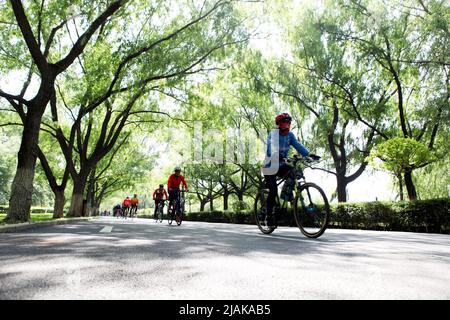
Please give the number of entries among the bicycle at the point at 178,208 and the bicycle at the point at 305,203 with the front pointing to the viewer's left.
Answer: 0

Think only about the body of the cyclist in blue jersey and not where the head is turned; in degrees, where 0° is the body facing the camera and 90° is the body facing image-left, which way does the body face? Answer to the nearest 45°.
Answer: approximately 315°

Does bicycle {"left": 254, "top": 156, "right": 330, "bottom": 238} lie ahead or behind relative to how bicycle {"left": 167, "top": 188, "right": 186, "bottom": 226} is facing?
ahead

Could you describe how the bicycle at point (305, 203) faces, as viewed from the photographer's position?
facing the viewer and to the right of the viewer

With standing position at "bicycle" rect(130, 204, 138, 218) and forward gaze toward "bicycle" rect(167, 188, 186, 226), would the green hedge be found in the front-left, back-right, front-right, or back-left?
front-left

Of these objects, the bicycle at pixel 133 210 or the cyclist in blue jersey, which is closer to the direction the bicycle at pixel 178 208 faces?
the cyclist in blue jersey

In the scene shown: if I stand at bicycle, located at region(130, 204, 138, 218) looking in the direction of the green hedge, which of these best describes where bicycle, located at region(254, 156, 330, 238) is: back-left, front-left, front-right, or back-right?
front-right

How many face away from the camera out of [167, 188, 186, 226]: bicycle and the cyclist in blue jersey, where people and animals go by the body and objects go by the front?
0
